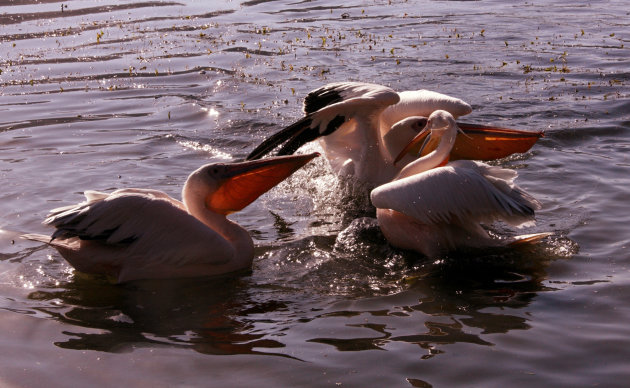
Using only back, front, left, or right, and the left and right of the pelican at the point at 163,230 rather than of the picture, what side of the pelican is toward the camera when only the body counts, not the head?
right

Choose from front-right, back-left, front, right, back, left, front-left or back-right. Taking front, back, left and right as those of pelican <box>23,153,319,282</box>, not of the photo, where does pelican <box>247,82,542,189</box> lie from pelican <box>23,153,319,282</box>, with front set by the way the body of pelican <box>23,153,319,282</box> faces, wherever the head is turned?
front-left

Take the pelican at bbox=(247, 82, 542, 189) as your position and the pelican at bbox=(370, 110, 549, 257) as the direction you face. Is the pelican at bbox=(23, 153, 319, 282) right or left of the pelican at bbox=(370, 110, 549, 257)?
right

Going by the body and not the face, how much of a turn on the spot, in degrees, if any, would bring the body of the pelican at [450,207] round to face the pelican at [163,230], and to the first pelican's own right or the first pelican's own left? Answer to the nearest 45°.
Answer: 0° — it already faces it

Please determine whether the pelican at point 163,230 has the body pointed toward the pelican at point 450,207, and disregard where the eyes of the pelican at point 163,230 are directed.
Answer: yes

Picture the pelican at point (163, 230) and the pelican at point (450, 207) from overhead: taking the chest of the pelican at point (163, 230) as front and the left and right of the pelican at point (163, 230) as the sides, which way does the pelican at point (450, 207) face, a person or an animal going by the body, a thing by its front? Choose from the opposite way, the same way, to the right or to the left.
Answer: the opposite way

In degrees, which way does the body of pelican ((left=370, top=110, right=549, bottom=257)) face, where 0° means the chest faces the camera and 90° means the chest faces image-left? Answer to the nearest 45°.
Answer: approximately 90°
